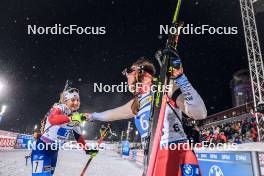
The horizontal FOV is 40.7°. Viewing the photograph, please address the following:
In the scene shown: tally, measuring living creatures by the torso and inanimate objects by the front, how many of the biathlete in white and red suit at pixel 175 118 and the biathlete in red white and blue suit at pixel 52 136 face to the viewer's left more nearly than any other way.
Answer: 1

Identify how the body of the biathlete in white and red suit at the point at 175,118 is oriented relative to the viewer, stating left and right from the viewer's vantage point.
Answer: facing to the left of the viewer

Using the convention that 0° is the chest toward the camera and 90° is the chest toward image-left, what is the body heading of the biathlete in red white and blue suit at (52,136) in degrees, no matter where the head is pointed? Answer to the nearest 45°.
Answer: approximately 315°

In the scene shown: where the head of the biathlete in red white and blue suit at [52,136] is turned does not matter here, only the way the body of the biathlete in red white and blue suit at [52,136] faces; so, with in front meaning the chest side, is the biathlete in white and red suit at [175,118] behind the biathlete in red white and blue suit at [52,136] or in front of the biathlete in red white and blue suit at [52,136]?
in front

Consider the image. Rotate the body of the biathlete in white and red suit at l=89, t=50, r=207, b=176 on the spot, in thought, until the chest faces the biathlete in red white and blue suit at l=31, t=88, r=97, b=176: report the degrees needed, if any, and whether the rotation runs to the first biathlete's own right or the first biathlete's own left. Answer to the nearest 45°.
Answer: approximately 45° to the first biathlete's own right
